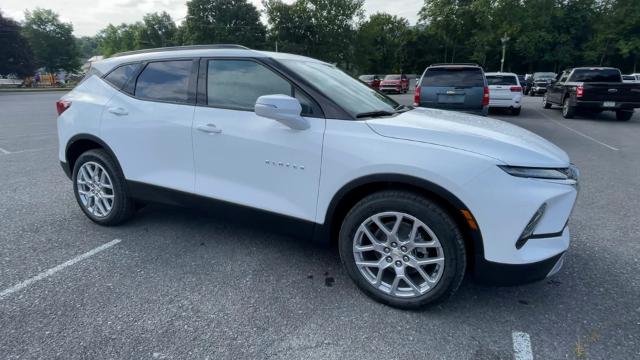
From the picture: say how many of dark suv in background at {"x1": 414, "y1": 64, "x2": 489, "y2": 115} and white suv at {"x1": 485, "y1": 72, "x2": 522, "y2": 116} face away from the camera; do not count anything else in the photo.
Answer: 2

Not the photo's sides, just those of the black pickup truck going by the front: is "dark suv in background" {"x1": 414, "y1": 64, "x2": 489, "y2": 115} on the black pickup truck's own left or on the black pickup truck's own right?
on the black pickup truck's own left

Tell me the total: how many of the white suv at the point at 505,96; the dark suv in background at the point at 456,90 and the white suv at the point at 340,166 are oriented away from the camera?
2

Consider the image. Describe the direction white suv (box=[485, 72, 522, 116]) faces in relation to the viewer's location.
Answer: facing away from the viewer

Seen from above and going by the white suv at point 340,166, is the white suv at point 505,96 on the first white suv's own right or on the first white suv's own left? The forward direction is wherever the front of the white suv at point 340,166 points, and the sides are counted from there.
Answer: on the first white suv's own left

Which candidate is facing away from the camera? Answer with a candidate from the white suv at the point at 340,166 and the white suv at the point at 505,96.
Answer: the white suv at the point at 505,96

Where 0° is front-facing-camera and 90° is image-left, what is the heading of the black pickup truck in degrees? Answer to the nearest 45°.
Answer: approximately 135°

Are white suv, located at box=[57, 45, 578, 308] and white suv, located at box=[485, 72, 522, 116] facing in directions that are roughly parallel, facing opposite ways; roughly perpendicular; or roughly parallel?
roughly perpendicular

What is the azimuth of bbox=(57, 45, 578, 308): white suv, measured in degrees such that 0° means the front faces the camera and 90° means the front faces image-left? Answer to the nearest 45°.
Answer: approximately 315°

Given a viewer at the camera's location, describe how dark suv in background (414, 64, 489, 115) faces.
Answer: facing away from the viewer

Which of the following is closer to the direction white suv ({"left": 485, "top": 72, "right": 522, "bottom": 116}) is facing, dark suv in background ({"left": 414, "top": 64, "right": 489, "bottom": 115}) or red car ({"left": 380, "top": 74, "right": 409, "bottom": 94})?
the red car

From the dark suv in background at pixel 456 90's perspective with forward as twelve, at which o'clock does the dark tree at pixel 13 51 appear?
The dark tree is roughly at 10 o'clock from the dark suv in background.

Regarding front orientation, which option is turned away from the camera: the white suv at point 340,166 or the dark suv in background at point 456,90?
the dark suv in background

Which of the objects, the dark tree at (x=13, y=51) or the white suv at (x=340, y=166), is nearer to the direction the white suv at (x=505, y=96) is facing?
the dark tree

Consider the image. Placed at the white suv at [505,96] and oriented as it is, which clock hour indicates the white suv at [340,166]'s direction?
the white suv at [340,166] is roughly at 6 o'clock from the white suv at [505,96].

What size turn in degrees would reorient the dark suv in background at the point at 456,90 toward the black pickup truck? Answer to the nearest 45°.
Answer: approximately 45° to its right
